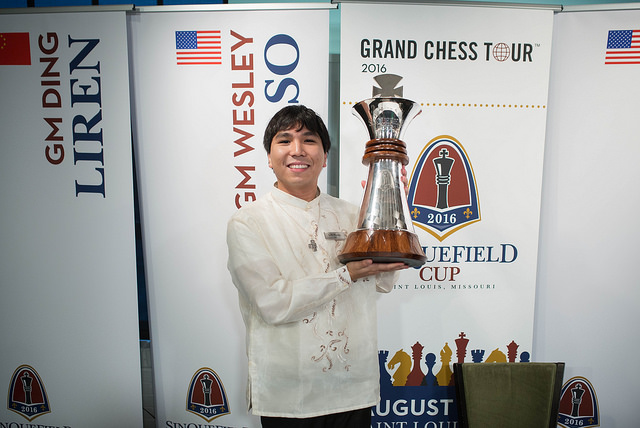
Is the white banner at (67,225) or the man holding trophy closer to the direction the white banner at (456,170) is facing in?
the man holding trophy

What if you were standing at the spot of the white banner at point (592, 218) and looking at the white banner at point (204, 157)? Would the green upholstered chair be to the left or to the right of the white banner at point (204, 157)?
left

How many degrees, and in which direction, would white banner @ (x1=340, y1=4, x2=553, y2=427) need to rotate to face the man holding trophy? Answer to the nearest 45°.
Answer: approximately 45° to its right

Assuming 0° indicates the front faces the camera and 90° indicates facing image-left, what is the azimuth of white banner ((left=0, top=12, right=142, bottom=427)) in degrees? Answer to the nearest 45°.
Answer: approximately 0°

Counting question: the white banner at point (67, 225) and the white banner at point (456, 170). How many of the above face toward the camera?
2

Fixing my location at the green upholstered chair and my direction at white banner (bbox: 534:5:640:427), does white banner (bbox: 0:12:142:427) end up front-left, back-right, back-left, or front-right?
back-left

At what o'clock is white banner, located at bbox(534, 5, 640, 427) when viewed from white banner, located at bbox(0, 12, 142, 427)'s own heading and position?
white banner, located at bbox(534, 5, 640, 427) is roughly at 10 o'clock from white banner, located at bbox(0, 12, 142, 427).

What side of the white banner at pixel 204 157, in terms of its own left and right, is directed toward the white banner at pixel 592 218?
left

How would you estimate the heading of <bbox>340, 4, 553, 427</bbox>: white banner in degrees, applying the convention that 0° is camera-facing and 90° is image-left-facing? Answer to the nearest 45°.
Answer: approximately 0°

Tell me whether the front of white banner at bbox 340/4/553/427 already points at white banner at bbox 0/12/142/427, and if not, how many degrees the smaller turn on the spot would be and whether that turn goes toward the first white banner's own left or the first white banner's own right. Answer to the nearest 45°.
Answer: approximately 90° to the first white banner's own right
